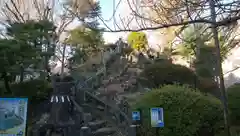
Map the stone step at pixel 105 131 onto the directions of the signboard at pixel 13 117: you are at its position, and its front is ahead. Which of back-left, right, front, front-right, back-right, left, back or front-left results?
back-left

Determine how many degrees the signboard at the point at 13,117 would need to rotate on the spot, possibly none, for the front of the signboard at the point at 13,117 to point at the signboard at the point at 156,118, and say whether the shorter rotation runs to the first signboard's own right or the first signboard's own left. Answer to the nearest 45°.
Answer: approximately 90° to the first signboard's own left

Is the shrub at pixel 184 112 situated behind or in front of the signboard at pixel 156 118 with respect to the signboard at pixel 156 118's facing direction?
behind

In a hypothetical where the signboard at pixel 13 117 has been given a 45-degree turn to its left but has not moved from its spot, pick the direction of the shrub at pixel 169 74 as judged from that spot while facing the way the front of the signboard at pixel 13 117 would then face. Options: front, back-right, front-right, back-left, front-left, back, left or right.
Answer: left

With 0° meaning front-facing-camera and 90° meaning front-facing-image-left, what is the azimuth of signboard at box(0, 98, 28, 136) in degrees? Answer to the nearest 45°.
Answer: approximately 0°

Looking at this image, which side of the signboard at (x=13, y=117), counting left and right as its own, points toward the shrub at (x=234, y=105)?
left

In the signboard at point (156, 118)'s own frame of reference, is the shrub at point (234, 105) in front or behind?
behind

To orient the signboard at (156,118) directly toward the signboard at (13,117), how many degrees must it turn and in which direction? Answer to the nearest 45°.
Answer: approximately 45° to its right

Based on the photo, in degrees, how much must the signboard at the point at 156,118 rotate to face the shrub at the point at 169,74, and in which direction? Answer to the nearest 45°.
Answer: approximately 180°

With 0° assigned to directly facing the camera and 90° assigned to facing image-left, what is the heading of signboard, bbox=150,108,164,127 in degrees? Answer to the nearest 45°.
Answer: approximately 0°
